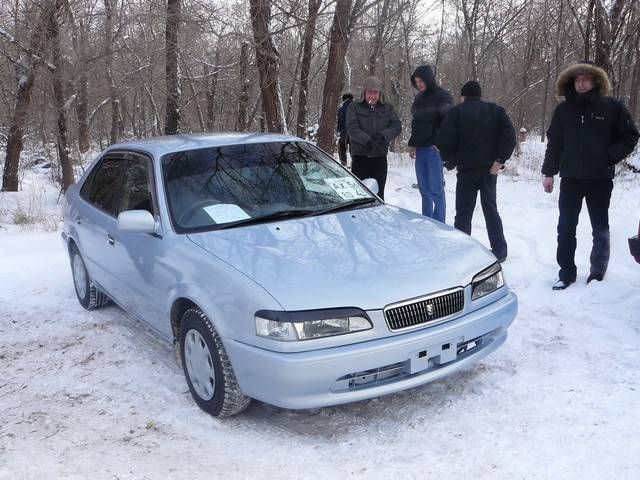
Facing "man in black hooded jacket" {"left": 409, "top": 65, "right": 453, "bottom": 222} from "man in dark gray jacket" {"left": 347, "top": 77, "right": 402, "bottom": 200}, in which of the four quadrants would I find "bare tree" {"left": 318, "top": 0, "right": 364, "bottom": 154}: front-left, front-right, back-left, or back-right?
back-left

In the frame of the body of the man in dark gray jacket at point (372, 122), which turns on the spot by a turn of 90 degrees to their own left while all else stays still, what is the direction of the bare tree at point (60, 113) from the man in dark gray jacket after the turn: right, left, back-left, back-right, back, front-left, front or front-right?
back-left

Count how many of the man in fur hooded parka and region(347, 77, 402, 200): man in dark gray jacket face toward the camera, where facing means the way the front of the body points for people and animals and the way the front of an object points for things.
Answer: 2

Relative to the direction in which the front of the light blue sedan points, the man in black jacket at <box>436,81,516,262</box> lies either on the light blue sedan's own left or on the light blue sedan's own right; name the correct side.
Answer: on the light blue sedan's own left

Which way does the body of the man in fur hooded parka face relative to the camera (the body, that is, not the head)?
toward the camera

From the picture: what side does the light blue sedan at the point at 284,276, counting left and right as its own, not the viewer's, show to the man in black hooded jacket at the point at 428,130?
left

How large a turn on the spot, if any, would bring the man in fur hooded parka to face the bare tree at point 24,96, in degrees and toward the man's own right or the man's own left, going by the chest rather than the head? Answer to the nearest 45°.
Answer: approximately 135° to the man's own right

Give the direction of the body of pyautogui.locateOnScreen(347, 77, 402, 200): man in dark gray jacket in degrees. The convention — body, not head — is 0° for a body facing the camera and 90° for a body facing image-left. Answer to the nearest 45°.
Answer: approximately 0°

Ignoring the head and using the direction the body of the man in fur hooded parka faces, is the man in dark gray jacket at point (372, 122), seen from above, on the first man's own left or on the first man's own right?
on the first man's own right

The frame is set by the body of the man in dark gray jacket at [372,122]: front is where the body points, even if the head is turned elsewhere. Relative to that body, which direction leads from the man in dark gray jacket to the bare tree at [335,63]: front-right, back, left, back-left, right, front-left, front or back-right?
back

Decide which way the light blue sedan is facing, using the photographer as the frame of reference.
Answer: facing the viewer and to the right of the viewer

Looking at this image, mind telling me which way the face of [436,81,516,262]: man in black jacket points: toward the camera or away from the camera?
away from the camera
